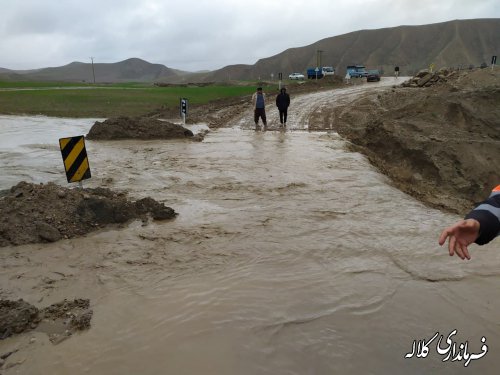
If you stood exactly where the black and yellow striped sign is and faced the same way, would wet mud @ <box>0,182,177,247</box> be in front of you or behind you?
in front

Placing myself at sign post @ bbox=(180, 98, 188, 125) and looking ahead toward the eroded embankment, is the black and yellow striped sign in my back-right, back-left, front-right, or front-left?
front-right

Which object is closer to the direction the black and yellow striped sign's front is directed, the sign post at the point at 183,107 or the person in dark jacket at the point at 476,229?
the person in dark jacket

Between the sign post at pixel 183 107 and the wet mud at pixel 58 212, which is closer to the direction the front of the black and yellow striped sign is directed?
the wet mud

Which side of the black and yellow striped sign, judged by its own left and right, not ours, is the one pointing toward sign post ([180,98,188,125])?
back

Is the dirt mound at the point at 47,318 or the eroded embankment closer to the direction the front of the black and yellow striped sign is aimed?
the dirt mound

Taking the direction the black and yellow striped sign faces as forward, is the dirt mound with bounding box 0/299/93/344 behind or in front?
in front

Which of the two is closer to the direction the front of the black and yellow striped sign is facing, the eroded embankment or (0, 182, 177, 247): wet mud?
the wet mud

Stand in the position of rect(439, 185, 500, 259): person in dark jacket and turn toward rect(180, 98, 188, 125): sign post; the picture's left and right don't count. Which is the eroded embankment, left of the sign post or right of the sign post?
right

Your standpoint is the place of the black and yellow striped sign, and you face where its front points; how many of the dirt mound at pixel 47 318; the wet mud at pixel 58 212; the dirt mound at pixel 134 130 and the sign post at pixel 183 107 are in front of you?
2

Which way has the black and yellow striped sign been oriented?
toward the camera

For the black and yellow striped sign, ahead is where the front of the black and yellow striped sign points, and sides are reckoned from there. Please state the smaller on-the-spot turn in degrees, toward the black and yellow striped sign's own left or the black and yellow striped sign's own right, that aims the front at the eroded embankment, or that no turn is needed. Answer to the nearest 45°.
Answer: approximately 90° to the black and yellow striped sign's own left

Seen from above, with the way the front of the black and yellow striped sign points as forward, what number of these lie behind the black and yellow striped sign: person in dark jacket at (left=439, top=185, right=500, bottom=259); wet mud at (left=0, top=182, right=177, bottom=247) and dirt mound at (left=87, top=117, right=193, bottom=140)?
1

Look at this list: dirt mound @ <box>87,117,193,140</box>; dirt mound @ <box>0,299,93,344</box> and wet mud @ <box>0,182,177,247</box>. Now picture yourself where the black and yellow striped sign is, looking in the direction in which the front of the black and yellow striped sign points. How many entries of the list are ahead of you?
2

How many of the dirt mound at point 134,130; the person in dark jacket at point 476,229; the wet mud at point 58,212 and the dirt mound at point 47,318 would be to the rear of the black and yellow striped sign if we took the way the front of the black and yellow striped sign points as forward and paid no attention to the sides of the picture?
1
